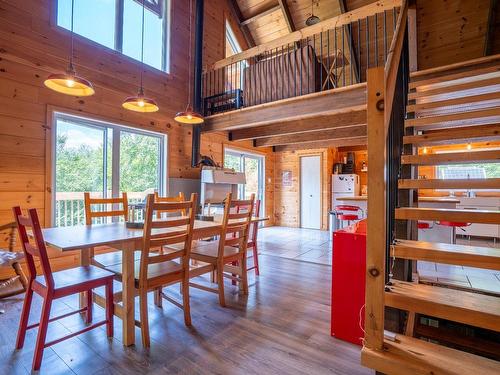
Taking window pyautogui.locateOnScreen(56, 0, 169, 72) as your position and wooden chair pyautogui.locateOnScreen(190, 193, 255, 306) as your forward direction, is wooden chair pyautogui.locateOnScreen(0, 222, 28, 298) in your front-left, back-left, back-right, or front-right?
front-right

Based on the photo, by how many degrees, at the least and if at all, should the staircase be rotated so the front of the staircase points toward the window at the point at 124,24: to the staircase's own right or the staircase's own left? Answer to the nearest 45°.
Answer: approximately 90° to the staircase's own right

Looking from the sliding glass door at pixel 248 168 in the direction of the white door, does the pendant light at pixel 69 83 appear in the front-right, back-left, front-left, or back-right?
back-right

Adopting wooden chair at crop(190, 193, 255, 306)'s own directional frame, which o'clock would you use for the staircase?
The staircase is roughly at 6 o'clock from the wooden chair.

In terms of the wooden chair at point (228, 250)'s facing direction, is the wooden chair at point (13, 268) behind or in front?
in front

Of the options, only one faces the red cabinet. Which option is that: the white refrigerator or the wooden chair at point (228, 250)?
the white refrigerator

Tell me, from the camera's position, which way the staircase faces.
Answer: facing the viewer

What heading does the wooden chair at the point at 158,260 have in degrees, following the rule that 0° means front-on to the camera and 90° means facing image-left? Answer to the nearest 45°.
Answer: approximately 135°

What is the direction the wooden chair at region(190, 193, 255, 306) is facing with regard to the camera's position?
facing away from the viewer and to the left of the viewer

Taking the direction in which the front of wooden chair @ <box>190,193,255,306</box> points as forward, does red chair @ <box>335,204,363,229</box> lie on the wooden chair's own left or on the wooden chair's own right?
on the wooden chair's own right

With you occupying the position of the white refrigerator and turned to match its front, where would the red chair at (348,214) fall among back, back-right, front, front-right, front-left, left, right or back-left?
front

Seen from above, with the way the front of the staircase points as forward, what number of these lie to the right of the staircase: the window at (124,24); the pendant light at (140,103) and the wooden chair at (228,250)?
3

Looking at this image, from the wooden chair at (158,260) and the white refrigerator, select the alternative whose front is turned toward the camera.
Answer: the white refrigerator

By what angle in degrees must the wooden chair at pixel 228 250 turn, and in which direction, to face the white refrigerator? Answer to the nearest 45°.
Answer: approximately 90° to its right
